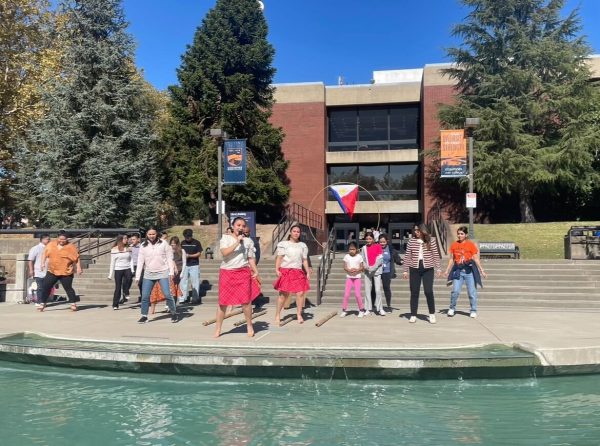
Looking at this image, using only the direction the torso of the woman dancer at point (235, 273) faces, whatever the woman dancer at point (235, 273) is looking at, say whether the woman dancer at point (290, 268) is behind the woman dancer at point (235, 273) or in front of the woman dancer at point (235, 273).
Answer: behind

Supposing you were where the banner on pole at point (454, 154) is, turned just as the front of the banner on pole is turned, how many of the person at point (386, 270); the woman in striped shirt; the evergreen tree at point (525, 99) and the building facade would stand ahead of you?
2

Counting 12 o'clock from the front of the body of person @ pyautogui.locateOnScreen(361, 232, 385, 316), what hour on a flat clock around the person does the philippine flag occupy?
The philippine flag is roughly at 6 o'clock from the person.

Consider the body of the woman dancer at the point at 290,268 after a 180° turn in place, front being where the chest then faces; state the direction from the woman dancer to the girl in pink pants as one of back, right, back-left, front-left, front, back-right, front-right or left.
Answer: front-right

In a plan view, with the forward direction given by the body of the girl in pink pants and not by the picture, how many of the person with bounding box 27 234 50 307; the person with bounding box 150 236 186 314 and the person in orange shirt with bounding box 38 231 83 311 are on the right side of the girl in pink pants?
3

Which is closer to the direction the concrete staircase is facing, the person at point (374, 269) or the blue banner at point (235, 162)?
the person

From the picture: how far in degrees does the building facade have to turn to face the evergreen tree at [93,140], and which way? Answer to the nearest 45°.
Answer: approximately 45° to its right

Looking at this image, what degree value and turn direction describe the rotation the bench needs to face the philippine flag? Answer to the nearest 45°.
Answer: approximately 90° to its right

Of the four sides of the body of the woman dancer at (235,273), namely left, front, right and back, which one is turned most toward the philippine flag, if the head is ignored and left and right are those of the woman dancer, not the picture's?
back
